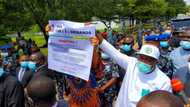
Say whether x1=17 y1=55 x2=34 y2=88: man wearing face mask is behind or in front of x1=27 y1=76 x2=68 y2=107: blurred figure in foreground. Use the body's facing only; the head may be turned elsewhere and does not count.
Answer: in front

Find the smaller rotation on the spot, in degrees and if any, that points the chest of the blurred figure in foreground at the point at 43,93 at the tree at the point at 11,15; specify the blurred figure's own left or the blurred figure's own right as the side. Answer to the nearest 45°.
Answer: approximately 45° to the blurred figure's own right

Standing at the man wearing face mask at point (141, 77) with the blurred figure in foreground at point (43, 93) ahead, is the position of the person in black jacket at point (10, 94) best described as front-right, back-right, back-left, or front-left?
front-right

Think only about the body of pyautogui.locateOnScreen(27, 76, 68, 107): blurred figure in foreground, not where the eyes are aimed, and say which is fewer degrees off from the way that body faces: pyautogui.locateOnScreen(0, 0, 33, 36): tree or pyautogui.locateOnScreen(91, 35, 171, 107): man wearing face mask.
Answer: the tree

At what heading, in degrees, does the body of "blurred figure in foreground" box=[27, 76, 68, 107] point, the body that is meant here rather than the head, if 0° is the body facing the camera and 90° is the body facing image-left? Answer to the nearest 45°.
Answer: approximately 135°

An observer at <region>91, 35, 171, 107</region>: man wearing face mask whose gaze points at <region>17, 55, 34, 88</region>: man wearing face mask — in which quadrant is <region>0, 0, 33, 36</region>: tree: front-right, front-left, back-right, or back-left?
front-right
